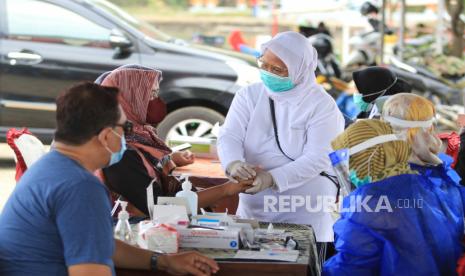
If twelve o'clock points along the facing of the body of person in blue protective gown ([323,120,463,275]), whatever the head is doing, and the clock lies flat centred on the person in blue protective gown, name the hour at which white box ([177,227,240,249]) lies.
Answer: The white box is roughly at 10 o'clock from the person in blue protective gown.

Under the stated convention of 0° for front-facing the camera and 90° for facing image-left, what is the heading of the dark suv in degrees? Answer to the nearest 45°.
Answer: approximately 270°

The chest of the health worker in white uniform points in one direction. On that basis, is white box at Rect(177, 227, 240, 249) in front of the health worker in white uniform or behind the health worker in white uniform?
in front

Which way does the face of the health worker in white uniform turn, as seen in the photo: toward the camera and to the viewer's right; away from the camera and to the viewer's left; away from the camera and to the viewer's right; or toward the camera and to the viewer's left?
toward the camera and to the viewer's left

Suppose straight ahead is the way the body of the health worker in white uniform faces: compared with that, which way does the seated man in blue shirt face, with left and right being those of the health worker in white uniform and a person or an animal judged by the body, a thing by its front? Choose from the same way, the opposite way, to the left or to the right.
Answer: the opposite way

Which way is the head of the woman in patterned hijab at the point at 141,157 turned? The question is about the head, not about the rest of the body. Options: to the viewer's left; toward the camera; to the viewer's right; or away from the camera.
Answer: to the viewer's right

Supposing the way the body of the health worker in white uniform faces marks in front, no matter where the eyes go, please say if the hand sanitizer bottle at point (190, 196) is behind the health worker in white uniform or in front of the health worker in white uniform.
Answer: in front

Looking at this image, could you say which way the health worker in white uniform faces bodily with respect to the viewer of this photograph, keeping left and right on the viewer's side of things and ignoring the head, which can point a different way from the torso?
facing the viewer and to the left of the viewer

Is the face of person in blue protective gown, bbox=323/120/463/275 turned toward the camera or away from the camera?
away from the camera

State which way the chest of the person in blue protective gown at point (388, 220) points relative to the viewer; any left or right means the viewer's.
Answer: facing away from the viewer and to the left of the viewer

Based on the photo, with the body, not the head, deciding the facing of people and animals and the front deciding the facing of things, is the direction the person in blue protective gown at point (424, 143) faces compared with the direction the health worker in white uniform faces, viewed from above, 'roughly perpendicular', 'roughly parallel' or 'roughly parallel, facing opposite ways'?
roughly perpendicular

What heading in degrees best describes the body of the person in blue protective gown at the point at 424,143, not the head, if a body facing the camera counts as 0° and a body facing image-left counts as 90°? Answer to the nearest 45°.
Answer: approximately 135°
